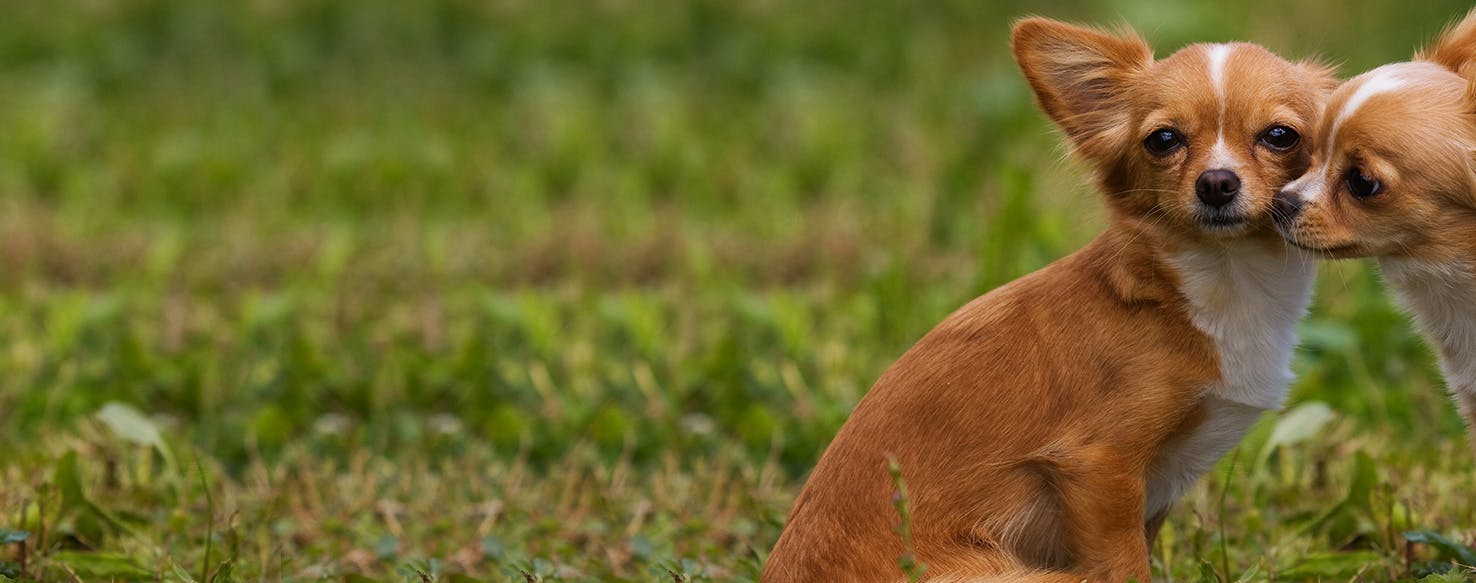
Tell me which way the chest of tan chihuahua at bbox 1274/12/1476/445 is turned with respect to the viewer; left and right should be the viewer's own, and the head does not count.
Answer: facing to the left of the viewer

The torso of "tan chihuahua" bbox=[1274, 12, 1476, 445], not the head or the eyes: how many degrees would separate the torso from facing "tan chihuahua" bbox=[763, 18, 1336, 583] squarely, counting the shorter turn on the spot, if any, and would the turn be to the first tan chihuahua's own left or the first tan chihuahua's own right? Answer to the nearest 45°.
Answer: approximately 45° to the first tan chihuahua's own left

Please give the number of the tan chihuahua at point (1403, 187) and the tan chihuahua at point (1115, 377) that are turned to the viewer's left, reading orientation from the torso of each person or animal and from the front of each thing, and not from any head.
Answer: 1

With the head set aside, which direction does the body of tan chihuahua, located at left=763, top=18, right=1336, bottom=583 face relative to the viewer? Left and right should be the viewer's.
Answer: facing the viewer and to the right of the viewer
